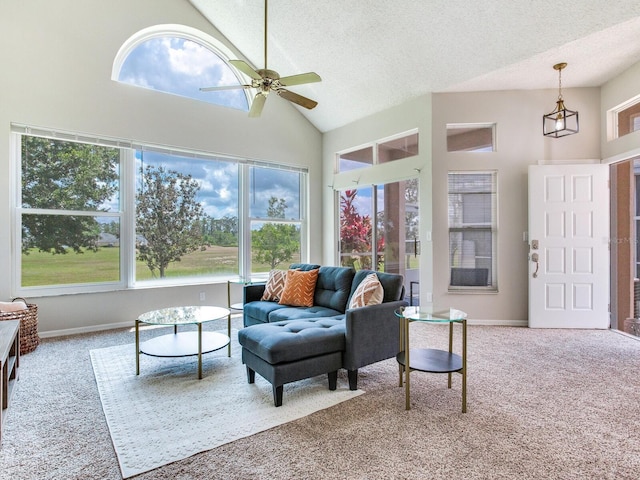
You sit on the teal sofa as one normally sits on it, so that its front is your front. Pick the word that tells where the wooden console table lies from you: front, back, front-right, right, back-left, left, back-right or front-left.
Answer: front-right

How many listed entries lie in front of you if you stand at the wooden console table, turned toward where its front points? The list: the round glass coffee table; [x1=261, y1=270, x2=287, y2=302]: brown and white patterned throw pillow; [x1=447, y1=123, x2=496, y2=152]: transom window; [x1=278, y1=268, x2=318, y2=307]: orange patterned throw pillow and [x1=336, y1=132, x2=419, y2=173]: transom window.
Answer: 5

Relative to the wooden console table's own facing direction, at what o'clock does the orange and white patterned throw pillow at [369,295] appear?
The orange and white patterned throw pillow is roughly at 1 o'clock from the wooden console table.

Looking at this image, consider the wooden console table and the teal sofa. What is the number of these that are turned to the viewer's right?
1

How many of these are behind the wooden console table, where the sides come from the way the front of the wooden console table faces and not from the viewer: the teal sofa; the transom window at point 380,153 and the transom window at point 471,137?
0

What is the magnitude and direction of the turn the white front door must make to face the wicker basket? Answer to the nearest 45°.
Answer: approximately 45° to its right

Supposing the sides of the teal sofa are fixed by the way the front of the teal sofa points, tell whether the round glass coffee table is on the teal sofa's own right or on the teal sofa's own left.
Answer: on the teal sofa's own right

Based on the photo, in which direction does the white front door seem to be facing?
toward the camera

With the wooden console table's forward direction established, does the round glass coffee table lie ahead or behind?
ahead

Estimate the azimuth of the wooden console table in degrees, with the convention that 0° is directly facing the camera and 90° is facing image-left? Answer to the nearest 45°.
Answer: approximately 270°

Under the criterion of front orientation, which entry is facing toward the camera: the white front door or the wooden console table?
the white front door

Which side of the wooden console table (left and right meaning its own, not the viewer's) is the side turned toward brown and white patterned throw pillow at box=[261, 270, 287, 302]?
front

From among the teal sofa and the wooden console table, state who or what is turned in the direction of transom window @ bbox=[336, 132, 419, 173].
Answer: the wooden console table

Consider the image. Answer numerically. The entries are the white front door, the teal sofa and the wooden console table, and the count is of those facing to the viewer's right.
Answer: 1

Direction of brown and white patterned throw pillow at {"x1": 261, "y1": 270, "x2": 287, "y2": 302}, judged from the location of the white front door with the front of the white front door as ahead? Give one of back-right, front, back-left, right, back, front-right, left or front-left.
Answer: front-right

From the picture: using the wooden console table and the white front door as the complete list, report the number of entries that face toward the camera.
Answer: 1

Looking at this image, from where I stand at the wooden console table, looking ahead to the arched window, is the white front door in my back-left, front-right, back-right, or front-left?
front-right

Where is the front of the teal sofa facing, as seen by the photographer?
facing the viewer and to the left of the viewer

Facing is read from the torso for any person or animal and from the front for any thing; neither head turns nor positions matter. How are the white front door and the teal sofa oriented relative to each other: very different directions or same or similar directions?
same or similar directions
